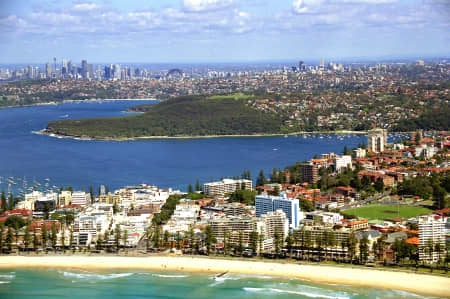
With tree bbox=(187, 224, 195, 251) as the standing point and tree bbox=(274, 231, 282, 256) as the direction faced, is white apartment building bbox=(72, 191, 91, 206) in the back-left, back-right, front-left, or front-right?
back-left

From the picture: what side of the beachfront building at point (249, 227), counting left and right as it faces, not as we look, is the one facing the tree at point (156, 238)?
right

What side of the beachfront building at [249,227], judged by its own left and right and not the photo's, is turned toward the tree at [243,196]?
back

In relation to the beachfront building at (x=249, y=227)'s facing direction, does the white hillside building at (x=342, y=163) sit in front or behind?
behind

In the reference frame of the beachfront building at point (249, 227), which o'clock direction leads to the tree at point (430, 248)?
The tree is roughly at 10 o'clock from the beachfront building.

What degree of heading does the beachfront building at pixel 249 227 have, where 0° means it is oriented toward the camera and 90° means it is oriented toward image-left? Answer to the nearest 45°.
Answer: approximately 0°

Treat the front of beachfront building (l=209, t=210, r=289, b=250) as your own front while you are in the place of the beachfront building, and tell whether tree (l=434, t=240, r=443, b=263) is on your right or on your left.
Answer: on your left

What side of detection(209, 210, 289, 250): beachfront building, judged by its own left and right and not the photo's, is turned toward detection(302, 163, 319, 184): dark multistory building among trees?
back

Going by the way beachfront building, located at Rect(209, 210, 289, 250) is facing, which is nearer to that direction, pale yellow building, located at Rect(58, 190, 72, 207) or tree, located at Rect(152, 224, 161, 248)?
the tree

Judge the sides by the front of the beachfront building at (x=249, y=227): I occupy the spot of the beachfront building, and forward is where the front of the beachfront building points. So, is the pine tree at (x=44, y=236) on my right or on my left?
on my right

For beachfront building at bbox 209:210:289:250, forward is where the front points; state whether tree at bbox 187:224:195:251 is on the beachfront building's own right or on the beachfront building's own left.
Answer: on the beachfront building's own right

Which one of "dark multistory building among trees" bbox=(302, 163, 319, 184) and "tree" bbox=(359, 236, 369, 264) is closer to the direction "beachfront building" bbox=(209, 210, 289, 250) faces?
the tree

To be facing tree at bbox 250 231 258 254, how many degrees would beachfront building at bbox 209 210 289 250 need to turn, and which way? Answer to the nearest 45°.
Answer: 0° — it already faces it

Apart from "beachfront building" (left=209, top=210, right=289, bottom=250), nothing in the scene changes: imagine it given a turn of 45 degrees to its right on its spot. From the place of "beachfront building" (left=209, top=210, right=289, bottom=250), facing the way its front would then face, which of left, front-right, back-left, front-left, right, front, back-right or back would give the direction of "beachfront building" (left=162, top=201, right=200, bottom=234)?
right

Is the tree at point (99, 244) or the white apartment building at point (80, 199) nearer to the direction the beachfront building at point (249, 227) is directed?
the tree
